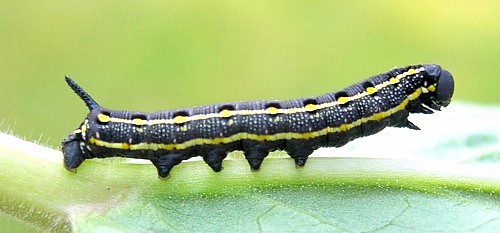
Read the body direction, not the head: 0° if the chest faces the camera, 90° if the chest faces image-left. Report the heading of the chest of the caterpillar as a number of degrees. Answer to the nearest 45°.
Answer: approximately 270°
